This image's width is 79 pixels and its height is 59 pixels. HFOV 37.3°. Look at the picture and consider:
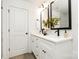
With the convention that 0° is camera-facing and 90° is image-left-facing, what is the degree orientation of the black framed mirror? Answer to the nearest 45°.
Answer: approximately 45°
